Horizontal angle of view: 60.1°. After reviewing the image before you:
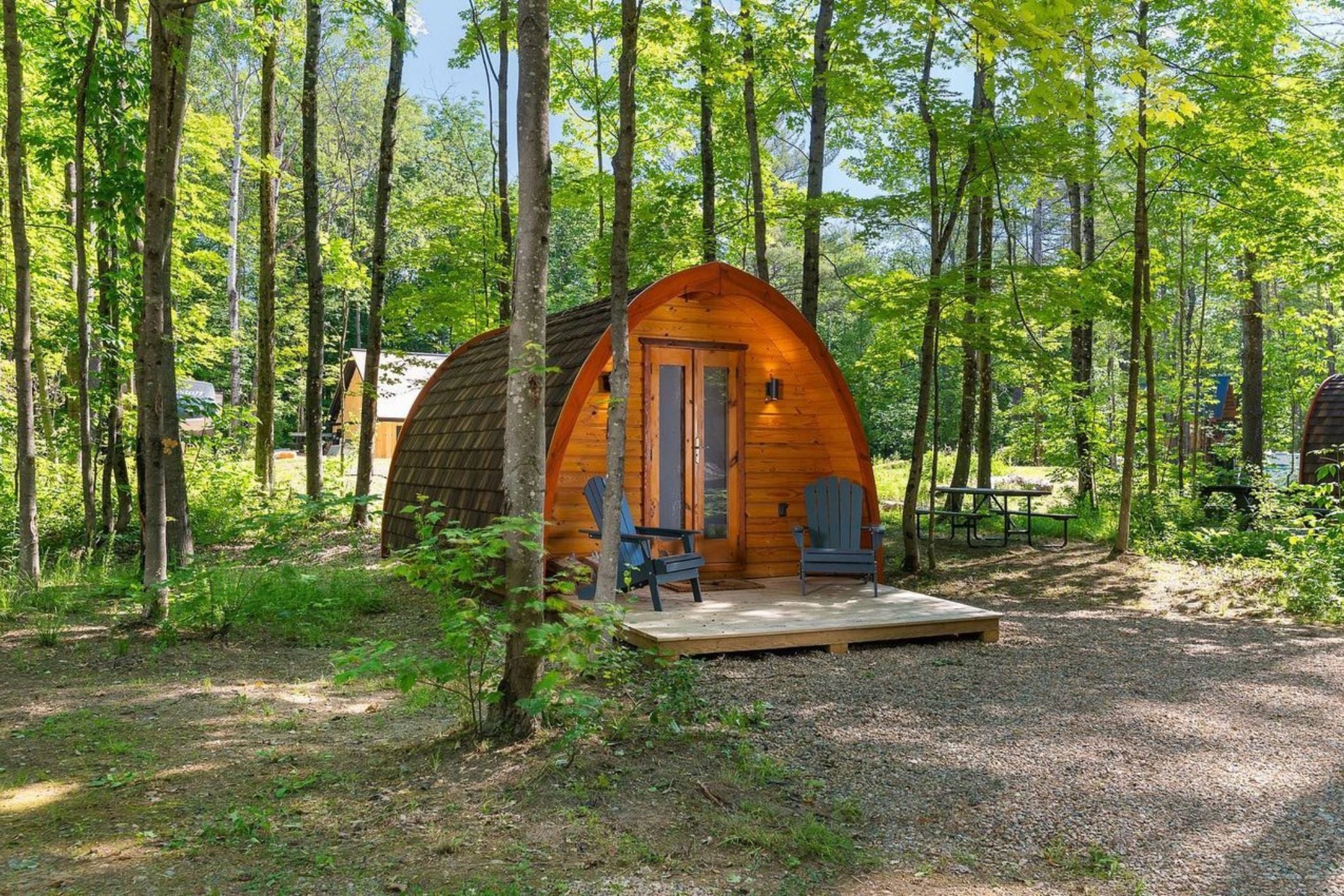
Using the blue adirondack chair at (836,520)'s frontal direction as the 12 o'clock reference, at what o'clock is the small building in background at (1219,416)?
The small building in background is roughly at 7 o'clock from the blue adirondack chair.

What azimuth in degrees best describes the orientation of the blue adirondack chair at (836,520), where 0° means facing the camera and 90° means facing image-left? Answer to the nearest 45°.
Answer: approximately 0°

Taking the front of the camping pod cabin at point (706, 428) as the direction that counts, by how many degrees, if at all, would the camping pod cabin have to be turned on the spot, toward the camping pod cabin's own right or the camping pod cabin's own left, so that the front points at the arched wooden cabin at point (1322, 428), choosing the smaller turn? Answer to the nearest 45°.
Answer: approximately 90° to the camping pod cabin's own left

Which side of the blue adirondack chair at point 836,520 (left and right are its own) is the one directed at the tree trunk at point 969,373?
back

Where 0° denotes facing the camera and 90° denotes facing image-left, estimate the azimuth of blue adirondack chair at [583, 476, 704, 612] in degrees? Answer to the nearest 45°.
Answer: approximately 315°

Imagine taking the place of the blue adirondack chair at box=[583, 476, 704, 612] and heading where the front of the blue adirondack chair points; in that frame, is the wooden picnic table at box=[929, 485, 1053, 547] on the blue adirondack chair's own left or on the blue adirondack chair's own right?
on the blue adirondack chair's own left

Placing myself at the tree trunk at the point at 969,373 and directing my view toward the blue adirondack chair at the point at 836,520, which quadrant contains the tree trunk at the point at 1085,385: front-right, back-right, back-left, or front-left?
back-left

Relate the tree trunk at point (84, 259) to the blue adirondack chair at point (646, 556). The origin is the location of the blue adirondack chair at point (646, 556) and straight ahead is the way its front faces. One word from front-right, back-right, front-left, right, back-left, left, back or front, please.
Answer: back-right

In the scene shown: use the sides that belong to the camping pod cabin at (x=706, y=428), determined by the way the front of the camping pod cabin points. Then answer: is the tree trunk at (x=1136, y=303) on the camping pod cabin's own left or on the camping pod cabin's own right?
on the camping pod cabin's own left

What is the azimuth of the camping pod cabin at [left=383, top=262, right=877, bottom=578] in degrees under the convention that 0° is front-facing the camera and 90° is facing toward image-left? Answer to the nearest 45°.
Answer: approximately 315°
